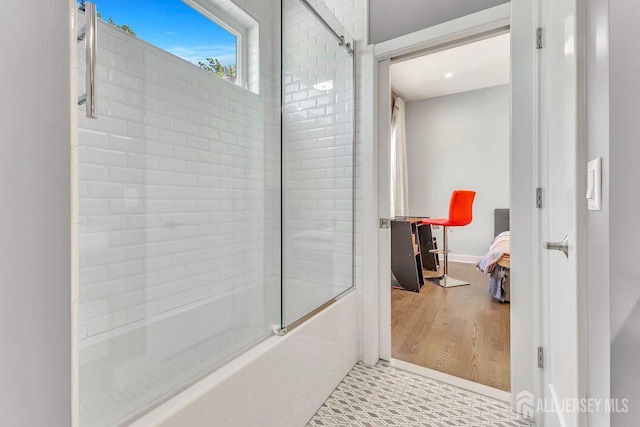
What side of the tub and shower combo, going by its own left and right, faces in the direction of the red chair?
left

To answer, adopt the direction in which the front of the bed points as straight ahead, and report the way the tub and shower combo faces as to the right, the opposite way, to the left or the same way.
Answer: to the left

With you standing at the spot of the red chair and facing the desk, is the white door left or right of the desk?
left

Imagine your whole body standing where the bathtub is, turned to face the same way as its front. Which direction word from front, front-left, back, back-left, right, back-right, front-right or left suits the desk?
left

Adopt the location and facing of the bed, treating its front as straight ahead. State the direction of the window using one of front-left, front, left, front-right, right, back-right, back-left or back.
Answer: front-right

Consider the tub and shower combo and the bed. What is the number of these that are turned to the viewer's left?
0

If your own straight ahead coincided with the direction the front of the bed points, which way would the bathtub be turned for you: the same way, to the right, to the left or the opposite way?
to the left

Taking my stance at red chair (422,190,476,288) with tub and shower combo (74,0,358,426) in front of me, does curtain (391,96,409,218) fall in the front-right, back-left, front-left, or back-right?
back-right

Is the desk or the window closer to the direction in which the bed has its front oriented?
the window

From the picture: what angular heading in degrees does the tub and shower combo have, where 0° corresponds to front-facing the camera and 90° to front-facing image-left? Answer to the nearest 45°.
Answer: approximately 315°

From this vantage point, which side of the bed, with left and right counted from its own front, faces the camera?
front

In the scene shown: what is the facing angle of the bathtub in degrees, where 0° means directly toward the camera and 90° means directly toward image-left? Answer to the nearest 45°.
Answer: approximately 315°

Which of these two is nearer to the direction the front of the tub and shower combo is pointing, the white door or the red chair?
the white door

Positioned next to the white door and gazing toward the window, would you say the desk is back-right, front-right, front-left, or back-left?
front-right

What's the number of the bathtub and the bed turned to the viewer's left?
0

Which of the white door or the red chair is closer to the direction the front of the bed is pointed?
the white door

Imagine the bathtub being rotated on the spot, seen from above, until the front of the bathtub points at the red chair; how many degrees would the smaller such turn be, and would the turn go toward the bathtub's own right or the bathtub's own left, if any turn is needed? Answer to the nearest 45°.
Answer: approximately 90° to the bathtub's own left
